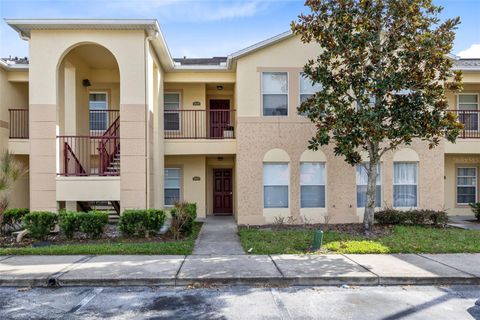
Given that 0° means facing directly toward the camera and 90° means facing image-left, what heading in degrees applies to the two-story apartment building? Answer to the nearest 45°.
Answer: approximately 0°

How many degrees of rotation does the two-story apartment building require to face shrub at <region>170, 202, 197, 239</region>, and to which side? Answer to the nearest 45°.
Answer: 0° — it already faces it

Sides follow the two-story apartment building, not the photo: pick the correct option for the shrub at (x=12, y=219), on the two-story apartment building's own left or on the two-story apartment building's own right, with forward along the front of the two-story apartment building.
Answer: on the two-story apartment building's own right

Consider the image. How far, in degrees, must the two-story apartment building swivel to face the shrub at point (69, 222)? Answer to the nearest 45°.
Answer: approximately 45° to its right

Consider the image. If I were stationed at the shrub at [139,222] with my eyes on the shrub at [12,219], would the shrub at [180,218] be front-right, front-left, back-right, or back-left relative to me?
back-right

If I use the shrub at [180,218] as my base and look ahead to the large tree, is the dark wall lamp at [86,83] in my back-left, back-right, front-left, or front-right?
back-left
